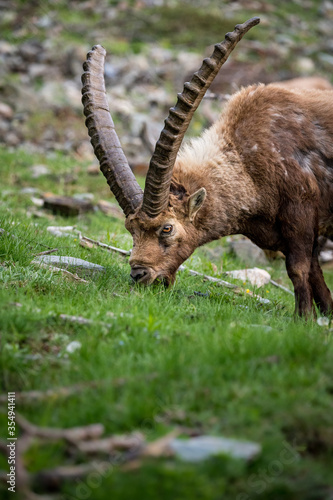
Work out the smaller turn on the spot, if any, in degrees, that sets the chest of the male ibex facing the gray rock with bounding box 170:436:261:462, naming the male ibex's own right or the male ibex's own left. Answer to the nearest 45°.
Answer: approximately 90° to the male ibex's own left

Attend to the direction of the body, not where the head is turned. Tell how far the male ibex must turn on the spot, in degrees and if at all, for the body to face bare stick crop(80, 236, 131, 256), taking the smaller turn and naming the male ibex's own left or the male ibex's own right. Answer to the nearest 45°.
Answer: approximately 45° to the male ibex's own right

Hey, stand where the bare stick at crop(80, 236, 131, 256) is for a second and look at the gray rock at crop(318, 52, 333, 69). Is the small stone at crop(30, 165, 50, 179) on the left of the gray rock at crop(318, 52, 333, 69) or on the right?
left

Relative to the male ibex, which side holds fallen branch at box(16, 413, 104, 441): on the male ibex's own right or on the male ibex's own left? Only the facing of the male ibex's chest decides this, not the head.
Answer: on the male ibex's own left

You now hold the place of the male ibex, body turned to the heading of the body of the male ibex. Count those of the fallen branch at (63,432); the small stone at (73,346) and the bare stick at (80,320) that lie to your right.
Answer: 0

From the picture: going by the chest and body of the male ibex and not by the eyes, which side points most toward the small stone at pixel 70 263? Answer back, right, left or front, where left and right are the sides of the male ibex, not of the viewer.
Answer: front

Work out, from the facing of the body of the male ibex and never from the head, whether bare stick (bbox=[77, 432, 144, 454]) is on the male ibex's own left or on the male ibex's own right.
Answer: on the male ibex's own left

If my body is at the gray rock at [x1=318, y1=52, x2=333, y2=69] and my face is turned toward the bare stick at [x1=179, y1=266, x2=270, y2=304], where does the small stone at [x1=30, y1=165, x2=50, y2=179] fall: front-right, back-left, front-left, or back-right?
front-right

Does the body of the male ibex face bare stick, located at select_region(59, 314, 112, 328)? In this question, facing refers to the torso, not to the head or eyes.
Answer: yes

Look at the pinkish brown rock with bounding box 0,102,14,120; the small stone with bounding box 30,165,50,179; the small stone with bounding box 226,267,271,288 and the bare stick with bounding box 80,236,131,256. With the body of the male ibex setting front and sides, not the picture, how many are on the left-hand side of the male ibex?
0

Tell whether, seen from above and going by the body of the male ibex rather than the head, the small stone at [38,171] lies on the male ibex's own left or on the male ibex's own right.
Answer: on the male ibex's own right

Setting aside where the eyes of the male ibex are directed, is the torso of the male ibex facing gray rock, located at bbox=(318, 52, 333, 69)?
no

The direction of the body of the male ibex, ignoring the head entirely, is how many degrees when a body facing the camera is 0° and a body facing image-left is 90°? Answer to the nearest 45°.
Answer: approximately 90°
